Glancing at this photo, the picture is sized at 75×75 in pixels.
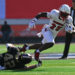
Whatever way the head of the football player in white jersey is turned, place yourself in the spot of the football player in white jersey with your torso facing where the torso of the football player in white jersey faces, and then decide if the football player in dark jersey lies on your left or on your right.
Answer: on your right
